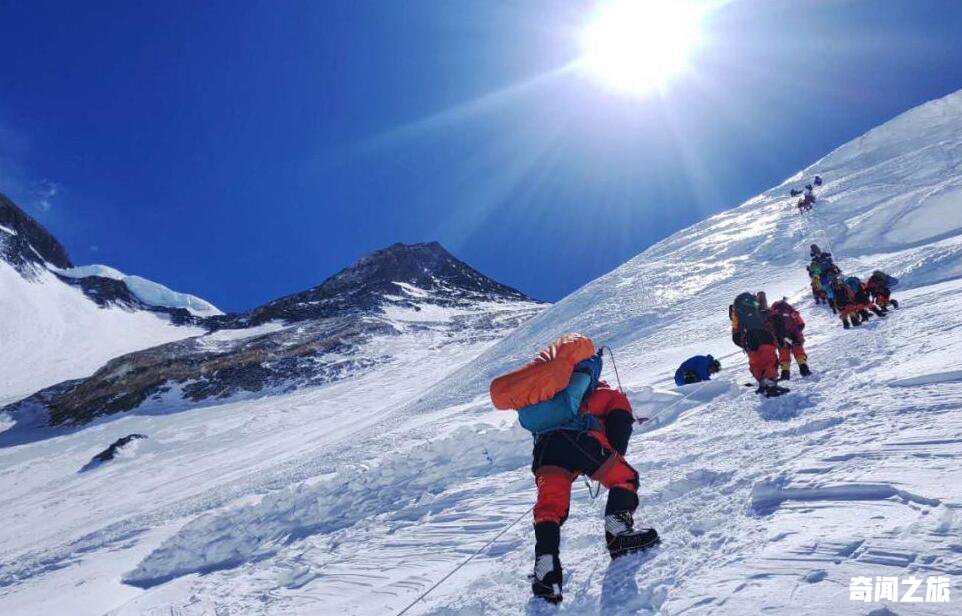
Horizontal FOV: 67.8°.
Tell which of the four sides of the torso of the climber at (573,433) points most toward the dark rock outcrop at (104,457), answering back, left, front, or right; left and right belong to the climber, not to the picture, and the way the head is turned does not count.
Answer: left

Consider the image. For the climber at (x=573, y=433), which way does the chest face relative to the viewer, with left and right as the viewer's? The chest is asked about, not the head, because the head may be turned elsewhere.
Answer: facing away from the viewer and to the right of the viewer

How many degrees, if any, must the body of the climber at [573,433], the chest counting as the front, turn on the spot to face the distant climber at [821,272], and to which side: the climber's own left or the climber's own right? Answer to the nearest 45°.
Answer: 0° — they already face them

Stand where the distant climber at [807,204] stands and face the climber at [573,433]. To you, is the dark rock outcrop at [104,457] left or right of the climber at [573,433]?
right

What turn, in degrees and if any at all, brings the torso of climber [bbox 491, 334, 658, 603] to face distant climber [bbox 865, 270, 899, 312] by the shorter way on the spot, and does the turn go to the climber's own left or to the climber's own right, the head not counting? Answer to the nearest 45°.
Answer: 0° — they already face them

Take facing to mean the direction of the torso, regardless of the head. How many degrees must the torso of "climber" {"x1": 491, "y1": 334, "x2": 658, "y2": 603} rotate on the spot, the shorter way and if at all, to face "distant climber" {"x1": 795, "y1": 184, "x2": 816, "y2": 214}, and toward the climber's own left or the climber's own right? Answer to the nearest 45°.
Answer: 0° — they already face them

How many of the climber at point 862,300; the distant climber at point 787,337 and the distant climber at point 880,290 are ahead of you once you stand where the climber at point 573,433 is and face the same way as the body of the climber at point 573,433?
3

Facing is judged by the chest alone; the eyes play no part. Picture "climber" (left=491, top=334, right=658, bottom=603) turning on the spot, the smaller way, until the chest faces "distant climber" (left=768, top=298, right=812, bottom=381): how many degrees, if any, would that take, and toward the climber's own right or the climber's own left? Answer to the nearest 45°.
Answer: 0° — they already face them
